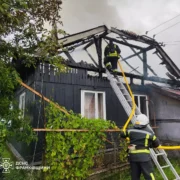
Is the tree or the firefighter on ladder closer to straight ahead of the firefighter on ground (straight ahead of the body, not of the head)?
the firefighter on ladder

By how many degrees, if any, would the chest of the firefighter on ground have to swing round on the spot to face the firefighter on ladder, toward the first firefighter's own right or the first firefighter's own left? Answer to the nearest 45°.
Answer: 0° — they already face them

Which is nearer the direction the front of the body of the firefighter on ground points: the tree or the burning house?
the burning house

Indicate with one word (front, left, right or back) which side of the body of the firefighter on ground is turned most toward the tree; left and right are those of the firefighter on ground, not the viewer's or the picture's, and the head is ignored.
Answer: left

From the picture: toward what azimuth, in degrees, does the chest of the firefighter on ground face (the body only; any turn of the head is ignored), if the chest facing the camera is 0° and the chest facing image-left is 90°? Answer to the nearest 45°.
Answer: approximately 180°
